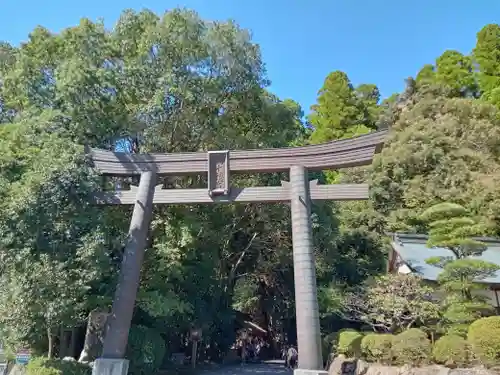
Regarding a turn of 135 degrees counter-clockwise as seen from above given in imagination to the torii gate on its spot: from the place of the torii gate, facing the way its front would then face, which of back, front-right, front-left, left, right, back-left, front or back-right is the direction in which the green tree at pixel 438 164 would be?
front

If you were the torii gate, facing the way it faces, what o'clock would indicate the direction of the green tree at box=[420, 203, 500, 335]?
The green tree is roughly at 9 o'clock from the torii gate.

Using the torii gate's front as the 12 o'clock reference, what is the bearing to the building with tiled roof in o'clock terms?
The building with tiled roof is roughly at 8 o'clock from the torii gate.

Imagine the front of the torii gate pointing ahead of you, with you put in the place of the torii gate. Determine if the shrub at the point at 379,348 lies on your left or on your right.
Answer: on your left

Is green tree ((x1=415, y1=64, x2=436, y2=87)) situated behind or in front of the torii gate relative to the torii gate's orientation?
behind

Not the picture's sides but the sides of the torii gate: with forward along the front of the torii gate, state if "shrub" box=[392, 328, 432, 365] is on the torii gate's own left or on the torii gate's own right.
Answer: on the torii gate's own left

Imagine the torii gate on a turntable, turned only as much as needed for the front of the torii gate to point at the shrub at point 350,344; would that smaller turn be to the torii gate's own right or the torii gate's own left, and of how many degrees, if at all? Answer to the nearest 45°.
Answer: approximately 135° to the torii gate's own left

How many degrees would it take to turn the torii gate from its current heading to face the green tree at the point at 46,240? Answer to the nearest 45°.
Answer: approximately 90° to its right

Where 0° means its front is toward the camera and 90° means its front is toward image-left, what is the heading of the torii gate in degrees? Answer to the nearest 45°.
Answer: approximately 0°

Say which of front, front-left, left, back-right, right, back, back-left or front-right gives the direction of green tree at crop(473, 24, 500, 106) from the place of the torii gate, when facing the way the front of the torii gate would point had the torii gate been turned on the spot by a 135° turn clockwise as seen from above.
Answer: right

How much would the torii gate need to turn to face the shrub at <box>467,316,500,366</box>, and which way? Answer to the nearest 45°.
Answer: approximately 90° to its left

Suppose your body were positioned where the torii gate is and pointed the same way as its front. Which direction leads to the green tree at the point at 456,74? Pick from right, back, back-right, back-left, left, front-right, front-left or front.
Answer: back-left

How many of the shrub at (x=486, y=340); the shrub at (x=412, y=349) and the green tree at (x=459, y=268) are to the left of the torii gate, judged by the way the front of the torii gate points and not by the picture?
3
